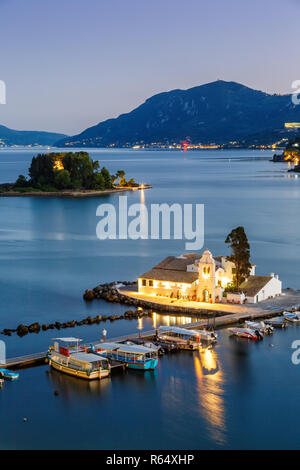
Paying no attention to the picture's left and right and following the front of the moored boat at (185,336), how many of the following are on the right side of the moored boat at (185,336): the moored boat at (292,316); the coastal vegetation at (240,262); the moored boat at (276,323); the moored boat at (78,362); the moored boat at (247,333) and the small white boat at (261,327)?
1

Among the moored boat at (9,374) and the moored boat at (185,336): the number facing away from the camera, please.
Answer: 0

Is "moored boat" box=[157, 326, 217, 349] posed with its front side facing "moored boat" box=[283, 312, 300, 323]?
no

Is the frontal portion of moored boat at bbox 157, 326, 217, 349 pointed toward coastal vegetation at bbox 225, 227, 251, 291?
no
